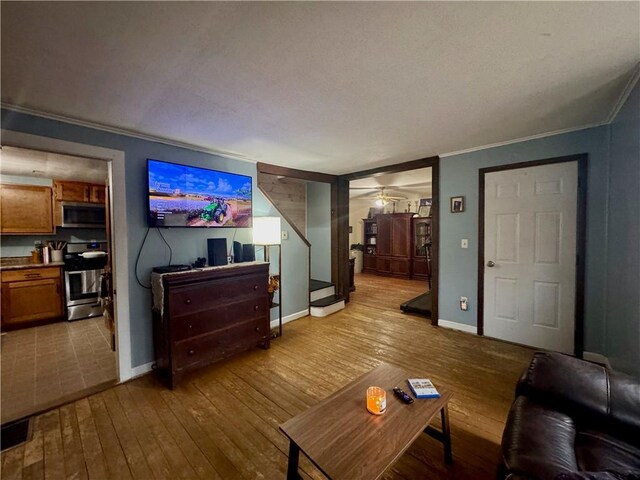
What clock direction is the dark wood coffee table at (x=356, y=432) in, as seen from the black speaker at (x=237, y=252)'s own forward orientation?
The dark wood coffee table is roughly at 1 o'clock from the black speaker.

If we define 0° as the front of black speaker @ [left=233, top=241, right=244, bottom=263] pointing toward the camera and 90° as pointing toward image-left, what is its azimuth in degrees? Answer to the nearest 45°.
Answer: approximately 315°

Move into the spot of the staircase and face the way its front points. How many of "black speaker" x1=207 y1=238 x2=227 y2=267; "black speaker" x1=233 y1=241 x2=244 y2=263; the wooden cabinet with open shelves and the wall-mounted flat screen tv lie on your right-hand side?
3

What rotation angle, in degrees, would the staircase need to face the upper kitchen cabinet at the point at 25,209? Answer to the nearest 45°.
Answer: approximately 135° to its right
